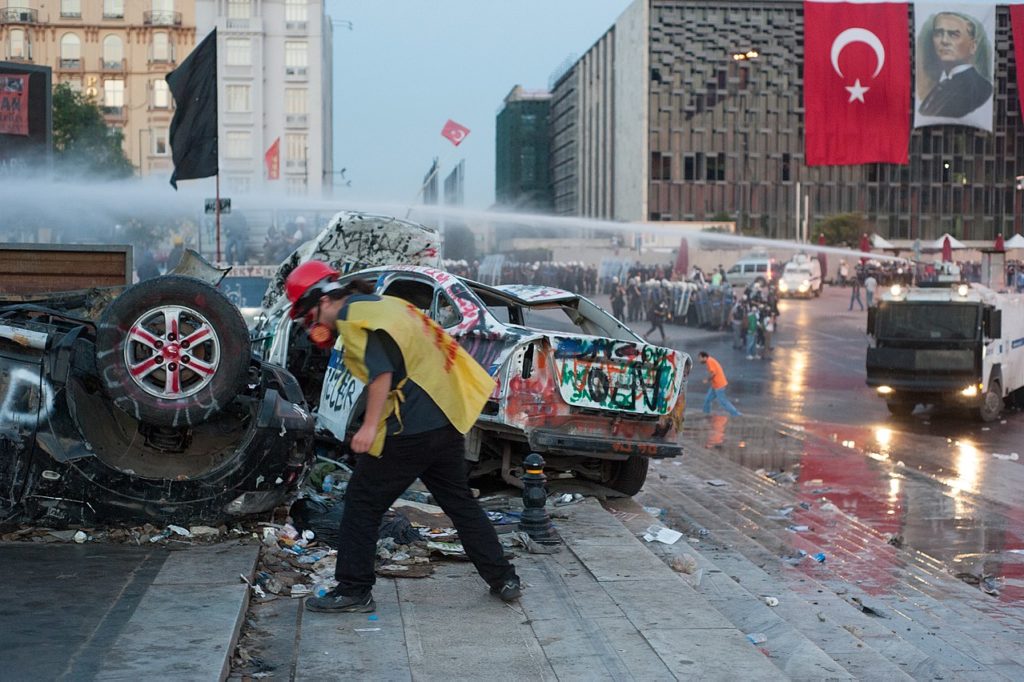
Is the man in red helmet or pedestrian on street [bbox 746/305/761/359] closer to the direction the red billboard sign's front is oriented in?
the man in red helmet

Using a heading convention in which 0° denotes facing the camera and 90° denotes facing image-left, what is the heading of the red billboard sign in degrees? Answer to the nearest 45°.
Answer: approximately 0°

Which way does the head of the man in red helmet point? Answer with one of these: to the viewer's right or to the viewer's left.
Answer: to the viewer's left

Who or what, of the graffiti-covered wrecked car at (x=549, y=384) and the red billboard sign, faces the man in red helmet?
the red billboard sign

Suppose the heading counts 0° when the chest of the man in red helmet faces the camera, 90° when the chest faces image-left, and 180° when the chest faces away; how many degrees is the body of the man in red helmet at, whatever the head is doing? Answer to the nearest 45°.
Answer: approximately 90°

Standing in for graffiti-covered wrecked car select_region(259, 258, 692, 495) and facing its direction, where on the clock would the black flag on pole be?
The black flag on pole is roughly at 1 o'clock from the graffiti-covered wrecked car.

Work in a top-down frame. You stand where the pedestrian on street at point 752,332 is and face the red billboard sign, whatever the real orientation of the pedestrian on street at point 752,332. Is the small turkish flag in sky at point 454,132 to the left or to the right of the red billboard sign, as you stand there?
right

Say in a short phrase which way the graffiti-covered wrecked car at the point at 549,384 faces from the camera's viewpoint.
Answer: facing away from the viewer and to the left of the viewer
